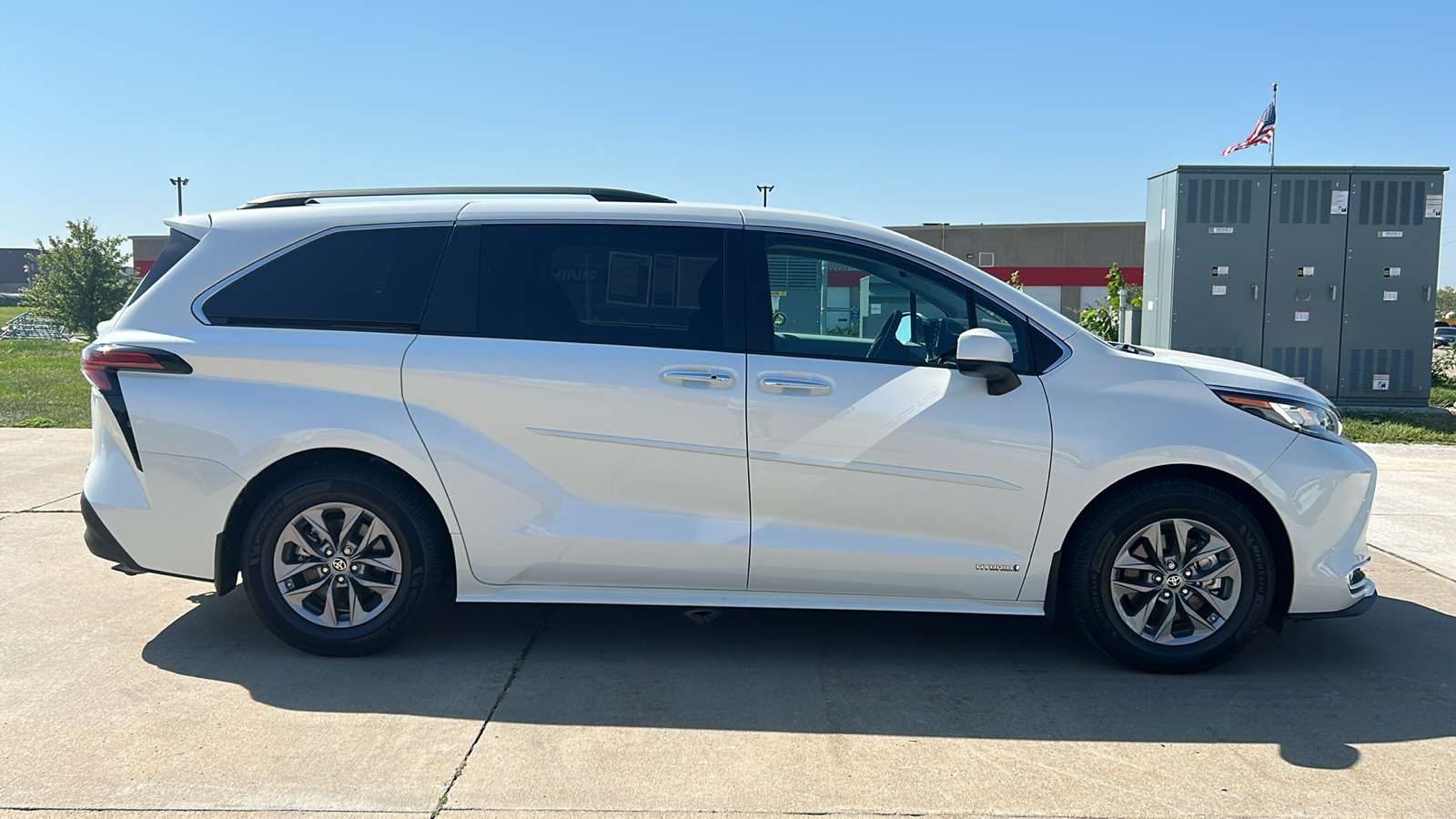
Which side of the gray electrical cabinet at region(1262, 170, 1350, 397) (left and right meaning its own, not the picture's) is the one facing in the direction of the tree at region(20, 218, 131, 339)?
right

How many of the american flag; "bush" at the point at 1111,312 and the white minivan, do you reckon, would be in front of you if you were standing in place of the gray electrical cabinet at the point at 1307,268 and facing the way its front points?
1

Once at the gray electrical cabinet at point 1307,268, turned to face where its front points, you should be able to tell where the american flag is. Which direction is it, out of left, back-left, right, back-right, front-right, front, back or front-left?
back

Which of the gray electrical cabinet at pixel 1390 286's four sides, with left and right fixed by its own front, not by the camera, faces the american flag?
back

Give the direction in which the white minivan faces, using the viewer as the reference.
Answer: facing to the right of the viewer

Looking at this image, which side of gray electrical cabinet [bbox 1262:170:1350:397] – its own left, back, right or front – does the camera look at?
front

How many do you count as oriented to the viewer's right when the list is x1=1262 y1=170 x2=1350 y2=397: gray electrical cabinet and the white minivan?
1

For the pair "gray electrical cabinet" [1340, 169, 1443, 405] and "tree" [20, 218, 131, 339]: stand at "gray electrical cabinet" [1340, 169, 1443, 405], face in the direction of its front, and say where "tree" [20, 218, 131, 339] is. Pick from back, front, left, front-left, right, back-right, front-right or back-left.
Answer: right

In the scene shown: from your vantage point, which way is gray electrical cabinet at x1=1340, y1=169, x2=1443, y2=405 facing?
toward the camera

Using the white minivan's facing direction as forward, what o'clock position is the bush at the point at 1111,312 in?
The bush is roughly at 10 o'clock from the white minivan.

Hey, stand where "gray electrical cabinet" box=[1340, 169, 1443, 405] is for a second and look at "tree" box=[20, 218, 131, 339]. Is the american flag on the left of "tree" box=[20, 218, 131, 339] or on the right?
right

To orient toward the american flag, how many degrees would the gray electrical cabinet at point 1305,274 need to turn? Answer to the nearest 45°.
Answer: approximately 180°

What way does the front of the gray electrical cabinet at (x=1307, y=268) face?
toward the camera

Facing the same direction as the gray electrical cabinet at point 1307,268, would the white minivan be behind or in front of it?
in front

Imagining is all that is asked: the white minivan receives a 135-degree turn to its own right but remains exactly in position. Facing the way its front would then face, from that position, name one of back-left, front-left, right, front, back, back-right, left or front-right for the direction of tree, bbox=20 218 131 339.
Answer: right

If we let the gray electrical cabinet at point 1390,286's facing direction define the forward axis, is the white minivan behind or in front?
in front
